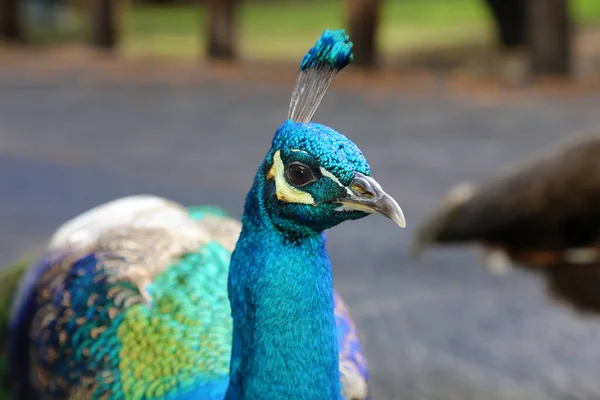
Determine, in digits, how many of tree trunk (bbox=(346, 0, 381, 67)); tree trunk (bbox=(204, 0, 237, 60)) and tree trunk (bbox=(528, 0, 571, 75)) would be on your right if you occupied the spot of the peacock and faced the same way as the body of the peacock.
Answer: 0

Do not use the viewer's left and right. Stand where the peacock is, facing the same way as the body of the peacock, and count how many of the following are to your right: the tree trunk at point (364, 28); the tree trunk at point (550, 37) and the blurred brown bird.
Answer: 0

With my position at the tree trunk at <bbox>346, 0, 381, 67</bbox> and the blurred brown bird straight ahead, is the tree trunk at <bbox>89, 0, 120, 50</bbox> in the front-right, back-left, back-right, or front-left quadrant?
back-right

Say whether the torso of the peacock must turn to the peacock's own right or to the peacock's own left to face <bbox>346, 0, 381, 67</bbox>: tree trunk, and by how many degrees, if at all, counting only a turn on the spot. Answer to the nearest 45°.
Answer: approximately 135° to the peacock's own left

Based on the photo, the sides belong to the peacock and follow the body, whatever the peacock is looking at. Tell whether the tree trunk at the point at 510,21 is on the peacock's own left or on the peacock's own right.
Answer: on the peacock's own left

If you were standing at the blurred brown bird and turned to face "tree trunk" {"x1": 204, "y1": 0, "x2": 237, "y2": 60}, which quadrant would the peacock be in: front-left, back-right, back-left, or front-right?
back-left

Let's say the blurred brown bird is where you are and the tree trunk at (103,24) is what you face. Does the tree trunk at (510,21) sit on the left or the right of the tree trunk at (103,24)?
right

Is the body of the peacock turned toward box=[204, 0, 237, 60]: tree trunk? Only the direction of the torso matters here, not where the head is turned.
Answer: no

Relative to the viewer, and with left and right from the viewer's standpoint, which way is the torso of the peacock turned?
facing the viewer and to the right of the viewer

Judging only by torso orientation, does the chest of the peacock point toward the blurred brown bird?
no

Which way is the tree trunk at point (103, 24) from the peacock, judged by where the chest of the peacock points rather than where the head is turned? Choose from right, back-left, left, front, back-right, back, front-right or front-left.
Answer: back-left

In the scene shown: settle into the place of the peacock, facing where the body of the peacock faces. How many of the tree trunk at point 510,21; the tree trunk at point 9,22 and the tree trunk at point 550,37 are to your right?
0

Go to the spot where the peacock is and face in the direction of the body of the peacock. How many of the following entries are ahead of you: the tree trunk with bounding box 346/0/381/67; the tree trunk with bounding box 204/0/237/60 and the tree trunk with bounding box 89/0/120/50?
0

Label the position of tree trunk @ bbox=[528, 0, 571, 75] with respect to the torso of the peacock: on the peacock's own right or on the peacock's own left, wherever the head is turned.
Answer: on the peacock's own left
